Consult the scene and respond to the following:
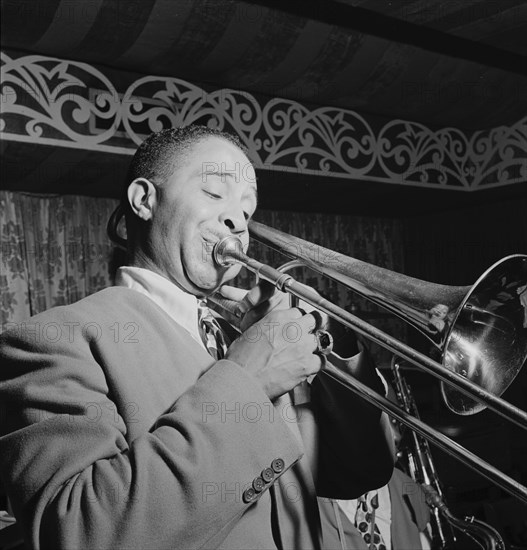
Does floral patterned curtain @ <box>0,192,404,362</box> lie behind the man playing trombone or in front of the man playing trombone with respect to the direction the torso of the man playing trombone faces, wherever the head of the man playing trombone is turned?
behind

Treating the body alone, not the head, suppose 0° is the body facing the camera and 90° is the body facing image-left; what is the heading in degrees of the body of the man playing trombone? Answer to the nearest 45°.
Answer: approximately 315°
